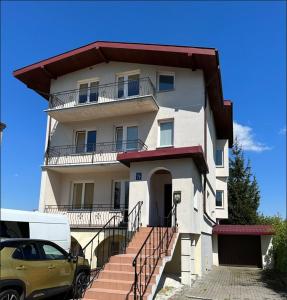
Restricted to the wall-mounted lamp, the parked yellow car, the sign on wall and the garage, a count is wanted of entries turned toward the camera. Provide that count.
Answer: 3

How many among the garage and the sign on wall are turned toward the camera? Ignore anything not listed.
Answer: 2

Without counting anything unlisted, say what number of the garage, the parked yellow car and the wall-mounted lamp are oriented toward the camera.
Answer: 2

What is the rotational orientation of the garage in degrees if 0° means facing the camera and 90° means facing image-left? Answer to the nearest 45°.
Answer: approximately 0°

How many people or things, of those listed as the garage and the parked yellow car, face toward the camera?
1

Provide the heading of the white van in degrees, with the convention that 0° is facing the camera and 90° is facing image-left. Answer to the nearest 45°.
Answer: approximately 45°

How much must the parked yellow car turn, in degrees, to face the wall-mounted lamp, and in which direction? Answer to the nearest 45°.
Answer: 0° — it already faces it

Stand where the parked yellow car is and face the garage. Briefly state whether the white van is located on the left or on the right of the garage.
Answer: left
